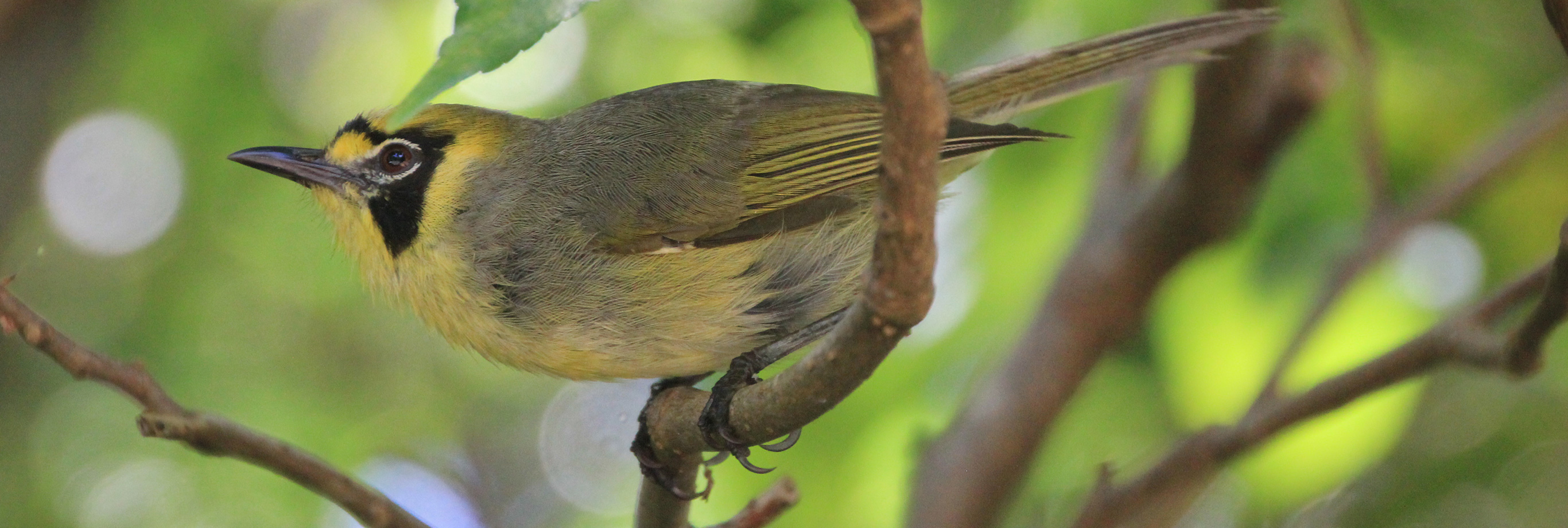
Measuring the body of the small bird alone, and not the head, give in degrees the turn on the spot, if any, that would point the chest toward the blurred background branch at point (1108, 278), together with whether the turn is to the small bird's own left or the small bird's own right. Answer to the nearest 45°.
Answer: approximately 135° to the small bird's own right

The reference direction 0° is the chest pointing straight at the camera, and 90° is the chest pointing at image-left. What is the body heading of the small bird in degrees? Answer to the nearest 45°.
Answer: approximately 90°

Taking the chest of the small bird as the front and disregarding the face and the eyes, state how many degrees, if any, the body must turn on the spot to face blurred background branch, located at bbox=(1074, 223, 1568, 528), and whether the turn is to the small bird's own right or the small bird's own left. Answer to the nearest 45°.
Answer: approximately 180°

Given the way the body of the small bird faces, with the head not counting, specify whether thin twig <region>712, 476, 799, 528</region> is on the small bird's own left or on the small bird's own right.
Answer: on the small bird's own left

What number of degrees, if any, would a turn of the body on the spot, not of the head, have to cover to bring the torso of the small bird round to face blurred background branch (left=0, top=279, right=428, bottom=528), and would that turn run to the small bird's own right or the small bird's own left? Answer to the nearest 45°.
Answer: approximately 45° to the small bird's own left

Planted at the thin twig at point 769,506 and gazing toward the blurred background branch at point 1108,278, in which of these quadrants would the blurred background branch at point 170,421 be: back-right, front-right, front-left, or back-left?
back-left
